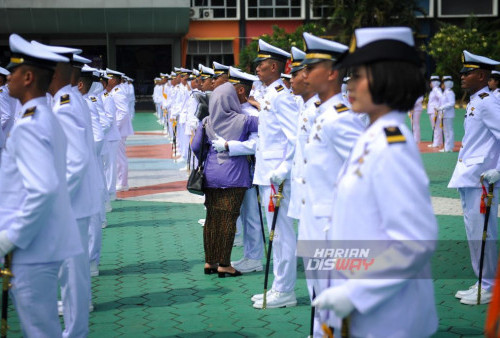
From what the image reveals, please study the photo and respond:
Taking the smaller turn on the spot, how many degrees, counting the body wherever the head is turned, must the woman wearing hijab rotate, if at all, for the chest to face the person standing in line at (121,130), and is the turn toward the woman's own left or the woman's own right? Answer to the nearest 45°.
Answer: approximately 45° to the woman's own left

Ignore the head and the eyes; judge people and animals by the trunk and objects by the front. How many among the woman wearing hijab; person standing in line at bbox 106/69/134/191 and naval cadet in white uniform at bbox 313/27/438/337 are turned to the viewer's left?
2

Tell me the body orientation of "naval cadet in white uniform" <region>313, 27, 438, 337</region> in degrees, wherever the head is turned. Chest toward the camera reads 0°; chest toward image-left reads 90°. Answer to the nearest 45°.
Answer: approximately 90°
